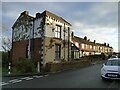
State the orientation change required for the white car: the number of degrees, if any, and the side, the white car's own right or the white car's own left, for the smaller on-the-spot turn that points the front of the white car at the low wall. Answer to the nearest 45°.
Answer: approximately 135° to the white car's own right

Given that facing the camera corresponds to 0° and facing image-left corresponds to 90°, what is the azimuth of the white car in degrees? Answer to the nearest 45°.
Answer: approximately 0°
